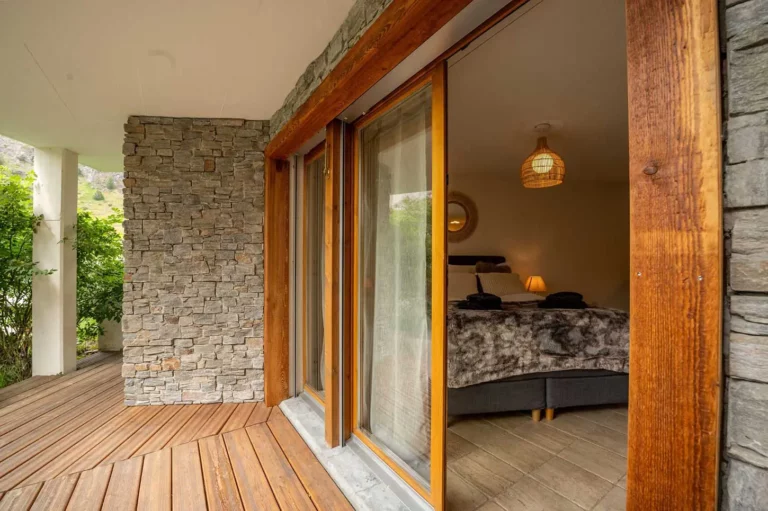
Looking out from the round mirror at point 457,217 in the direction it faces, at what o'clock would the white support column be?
The white support column is roughly at 2 o'clock from the round mirror.

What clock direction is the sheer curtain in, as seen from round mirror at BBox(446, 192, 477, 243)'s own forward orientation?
The sheer curtain is roughly at 12 o'clock from the round mirror.

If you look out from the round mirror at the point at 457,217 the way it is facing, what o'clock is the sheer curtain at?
The sheer curtain is roughly at 12 o'clock from the round mirror.

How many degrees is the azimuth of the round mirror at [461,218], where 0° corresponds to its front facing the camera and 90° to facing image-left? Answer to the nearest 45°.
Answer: approximately 0°

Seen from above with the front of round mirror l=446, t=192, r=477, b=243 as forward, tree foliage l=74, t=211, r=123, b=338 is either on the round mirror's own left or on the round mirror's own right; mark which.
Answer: on the round mirror's own right

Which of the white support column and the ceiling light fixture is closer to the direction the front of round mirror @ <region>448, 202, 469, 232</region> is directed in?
the ceiling light fixture

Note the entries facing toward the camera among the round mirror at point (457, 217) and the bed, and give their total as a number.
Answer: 2

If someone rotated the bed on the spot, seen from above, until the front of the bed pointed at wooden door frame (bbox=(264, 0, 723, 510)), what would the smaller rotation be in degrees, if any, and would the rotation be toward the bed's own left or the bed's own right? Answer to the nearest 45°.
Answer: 0° — it already faces it
